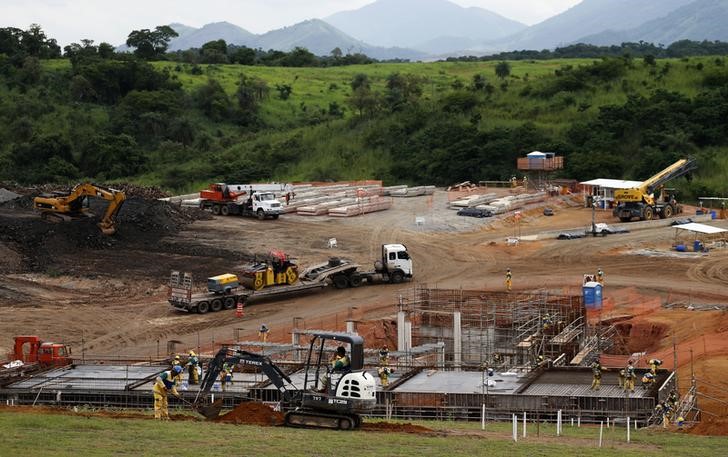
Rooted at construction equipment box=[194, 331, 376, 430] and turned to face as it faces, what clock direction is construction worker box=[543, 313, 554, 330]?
The construction worker is roughly at 4 o'clock from the construction equipment.

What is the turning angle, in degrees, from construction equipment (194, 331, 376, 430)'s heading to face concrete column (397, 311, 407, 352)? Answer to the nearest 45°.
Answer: approximately 90° to its right

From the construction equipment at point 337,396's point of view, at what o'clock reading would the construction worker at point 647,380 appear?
The construction worker is roughly at 5 o'clock from the construction equipment.

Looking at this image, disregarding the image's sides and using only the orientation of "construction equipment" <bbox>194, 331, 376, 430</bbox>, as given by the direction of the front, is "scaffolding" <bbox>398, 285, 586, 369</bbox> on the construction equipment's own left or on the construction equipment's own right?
on the construction equipment's own right

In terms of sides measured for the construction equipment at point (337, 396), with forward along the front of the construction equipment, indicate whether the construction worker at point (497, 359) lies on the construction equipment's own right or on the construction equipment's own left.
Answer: on the construction equipment's own right

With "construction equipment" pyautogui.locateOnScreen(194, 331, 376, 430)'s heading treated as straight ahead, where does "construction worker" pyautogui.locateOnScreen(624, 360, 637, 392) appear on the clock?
The construction worker is roughly at 5 o'clock from the construction equipment.

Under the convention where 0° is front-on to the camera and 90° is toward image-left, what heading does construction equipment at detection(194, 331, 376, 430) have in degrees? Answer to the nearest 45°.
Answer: approximately 90°

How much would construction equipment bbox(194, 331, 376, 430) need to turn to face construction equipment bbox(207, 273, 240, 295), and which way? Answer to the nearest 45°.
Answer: approximately 90° to its right

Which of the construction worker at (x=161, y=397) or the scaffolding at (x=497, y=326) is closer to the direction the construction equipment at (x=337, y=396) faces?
the construction worker

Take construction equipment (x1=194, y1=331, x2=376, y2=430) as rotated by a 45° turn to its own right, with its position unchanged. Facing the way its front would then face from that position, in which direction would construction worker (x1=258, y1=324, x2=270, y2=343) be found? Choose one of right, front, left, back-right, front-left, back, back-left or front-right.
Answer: front-right

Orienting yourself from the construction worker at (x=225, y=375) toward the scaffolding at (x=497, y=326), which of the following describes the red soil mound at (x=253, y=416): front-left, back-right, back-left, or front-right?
back-right
